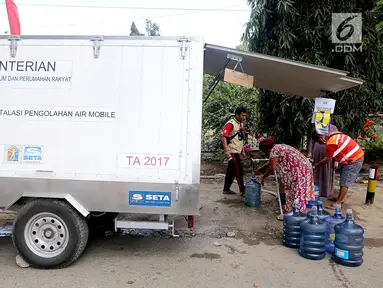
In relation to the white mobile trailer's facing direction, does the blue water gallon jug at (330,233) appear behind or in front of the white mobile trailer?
behind

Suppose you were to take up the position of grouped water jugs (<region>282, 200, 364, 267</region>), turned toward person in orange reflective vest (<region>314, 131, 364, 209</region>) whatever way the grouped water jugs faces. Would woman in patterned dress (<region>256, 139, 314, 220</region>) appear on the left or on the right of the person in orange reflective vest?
left

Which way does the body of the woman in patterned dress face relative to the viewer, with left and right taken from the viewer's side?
facing to the left of the viewer

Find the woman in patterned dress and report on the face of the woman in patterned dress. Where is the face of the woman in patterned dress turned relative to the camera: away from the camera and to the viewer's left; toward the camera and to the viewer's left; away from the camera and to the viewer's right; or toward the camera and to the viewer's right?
away from the camera and to the viewer's left

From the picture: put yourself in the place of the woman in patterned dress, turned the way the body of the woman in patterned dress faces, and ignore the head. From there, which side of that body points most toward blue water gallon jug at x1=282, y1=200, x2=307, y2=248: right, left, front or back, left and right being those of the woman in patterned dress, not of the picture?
left

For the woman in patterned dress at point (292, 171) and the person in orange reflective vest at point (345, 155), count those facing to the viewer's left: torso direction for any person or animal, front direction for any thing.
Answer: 2

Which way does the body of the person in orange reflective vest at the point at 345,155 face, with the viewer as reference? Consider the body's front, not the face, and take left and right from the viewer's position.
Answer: facing to the left of the viewer

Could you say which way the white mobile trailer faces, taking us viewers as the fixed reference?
facing to the left of the viewer
